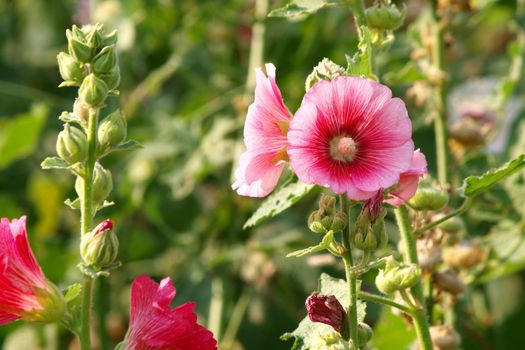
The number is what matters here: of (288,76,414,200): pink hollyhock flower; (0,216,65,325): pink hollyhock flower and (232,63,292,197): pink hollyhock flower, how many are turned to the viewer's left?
2

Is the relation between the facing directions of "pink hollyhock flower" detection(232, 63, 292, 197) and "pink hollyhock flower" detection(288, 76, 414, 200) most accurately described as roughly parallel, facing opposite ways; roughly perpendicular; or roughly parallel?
roughly perpendicular

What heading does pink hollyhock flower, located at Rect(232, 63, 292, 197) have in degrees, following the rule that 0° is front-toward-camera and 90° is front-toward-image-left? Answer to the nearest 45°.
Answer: approximately 90°

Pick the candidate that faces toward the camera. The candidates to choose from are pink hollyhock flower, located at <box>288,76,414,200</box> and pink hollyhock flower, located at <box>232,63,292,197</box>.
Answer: pink hollyhock flower, located at <box>288,76,414,200</box>

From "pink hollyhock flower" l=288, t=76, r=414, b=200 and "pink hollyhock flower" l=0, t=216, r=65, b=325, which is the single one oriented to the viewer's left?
"pink hollyhock flower" l=0, t=216, r=65, b=325

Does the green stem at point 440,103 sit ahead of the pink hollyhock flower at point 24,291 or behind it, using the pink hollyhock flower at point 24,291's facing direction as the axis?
behind

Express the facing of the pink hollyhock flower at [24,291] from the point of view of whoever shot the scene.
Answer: facing to the left of the viewer

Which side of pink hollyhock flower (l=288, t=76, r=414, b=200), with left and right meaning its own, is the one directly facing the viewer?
front

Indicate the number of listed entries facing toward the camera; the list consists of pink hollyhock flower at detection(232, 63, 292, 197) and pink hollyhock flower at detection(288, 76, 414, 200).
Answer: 1
